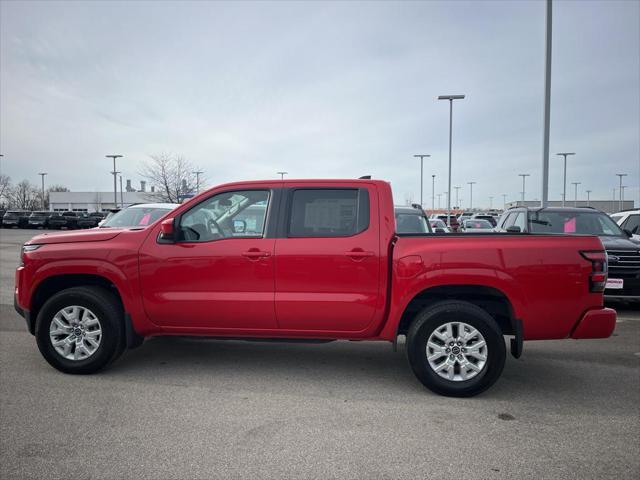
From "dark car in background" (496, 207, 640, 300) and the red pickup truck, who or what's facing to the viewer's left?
the red pickup truck

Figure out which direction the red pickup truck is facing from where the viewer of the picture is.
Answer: facing to the left of the viewer

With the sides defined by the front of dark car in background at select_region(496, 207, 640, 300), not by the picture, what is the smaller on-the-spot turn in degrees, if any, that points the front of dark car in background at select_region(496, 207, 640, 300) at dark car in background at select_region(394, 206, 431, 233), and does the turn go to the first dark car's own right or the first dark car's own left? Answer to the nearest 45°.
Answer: approximately 135° to the first dark car's own right

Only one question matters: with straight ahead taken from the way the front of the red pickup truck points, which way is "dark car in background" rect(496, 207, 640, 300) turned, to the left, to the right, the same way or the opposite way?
to the left

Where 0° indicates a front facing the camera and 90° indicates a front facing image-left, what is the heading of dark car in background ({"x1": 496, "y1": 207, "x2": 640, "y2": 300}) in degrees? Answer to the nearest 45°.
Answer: approximately 315°

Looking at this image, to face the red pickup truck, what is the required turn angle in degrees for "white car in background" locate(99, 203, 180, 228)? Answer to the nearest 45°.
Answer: approximately 45° to its left

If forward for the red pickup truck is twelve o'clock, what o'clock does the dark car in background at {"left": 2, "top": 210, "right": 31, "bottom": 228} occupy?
The dark car in background is roughly at 2 o'clock from the red pickup truck.

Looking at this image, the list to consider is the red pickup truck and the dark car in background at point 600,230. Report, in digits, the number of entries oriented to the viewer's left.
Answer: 1

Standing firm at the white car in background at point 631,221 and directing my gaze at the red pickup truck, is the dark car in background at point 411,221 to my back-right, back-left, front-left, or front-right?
front-right

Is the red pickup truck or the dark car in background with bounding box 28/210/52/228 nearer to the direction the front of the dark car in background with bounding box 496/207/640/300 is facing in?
the red pickup truck

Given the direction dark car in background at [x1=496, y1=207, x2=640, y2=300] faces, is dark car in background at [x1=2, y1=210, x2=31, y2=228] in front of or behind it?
behind

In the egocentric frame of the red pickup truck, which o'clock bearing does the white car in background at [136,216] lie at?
The white car in background is roughly at 2 o'clock from the red pickup truck.

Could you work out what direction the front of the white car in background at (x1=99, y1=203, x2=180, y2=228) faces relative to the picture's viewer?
facing the viewer and to the left of the viewer

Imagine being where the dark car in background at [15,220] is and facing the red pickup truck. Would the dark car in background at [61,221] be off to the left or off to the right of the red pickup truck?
left
